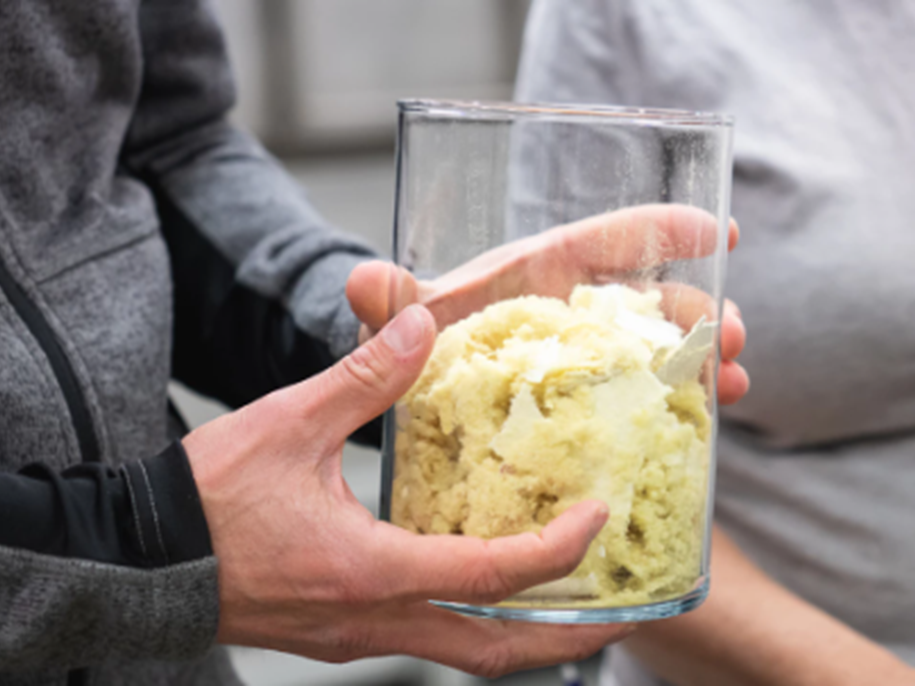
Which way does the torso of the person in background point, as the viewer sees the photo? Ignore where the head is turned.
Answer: toward the camera
